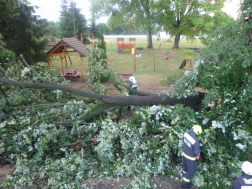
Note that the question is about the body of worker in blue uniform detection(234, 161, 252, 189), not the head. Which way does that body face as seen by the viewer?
away from the camera

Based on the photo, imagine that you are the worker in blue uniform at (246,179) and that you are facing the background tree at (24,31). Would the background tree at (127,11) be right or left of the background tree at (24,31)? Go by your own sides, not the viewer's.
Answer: right

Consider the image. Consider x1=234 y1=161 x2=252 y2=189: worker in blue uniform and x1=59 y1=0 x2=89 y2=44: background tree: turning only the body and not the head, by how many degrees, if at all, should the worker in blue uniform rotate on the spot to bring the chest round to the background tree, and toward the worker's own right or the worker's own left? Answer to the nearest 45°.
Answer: approximately 45° to the worker's own left

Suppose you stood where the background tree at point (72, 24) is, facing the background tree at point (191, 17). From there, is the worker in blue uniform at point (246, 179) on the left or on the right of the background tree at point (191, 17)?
right
